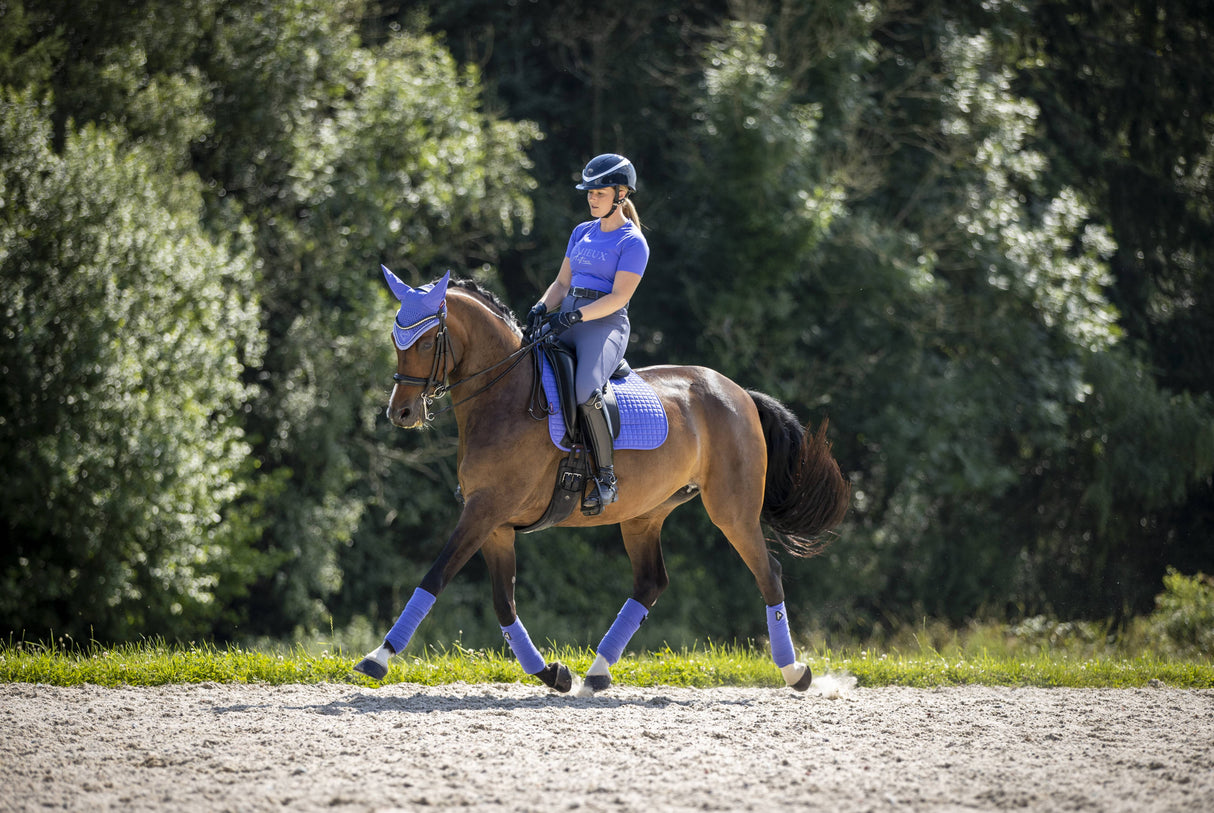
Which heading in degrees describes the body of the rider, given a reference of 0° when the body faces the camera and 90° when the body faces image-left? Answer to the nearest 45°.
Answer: approximately 45°

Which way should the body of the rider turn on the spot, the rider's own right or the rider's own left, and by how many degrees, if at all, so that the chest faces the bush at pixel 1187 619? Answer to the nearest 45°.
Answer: approximately 180°

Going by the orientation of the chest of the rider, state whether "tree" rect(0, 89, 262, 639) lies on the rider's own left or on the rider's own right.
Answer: on the rider's own right
